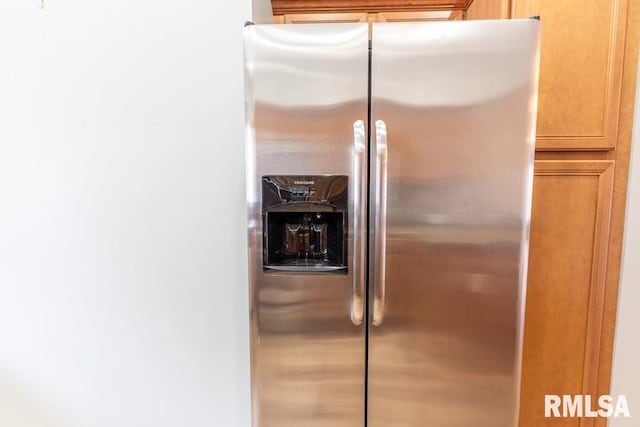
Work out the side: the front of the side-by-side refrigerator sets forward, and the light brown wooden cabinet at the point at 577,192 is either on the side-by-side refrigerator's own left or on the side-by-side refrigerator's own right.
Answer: on the side-by-side refrigerator's own left

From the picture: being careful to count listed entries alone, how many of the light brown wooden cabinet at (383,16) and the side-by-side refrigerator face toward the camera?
2

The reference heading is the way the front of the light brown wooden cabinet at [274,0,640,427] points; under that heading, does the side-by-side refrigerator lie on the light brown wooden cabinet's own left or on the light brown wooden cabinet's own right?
on the light brown wooden cabinet's own right

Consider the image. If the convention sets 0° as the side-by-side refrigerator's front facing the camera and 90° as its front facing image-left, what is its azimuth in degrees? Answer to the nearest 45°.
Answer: approximately 0°

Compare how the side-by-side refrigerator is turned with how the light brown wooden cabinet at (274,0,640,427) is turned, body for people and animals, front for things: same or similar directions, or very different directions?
same or similar directions

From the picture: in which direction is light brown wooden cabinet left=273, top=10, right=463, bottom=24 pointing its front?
toward the camera

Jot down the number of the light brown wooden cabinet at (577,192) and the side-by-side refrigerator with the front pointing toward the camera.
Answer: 2
